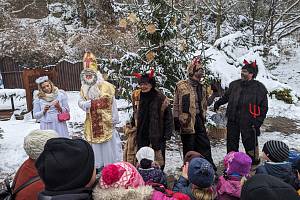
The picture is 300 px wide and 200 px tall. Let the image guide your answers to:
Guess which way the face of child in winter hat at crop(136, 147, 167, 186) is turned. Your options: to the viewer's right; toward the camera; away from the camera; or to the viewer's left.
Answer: away from the camera

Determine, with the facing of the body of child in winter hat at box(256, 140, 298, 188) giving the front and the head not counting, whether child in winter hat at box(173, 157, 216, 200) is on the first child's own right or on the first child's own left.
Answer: on the first child's own left

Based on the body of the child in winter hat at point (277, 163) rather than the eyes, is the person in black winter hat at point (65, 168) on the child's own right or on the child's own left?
on the child's own left

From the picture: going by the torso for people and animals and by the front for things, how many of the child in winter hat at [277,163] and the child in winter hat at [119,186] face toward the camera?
0

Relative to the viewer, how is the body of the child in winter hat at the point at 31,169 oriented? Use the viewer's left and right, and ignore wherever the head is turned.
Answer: facing away from the viewer and to the right of the viewer

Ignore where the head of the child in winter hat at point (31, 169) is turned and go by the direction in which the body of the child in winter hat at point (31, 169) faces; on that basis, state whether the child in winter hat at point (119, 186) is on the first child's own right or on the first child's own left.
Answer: on the first child's own right

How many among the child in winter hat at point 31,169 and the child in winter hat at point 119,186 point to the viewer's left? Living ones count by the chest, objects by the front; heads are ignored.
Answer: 0

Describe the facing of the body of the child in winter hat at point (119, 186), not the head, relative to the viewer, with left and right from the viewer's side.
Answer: facing away from the viewer and to the right of the viewer

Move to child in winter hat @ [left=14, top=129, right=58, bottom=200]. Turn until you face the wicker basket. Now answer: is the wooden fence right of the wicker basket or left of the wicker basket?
left

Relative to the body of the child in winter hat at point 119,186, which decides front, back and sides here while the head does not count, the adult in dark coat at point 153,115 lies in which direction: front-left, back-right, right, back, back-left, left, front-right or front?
front-left

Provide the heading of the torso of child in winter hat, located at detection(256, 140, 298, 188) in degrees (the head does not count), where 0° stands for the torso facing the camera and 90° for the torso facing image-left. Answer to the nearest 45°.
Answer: approximately 135°
